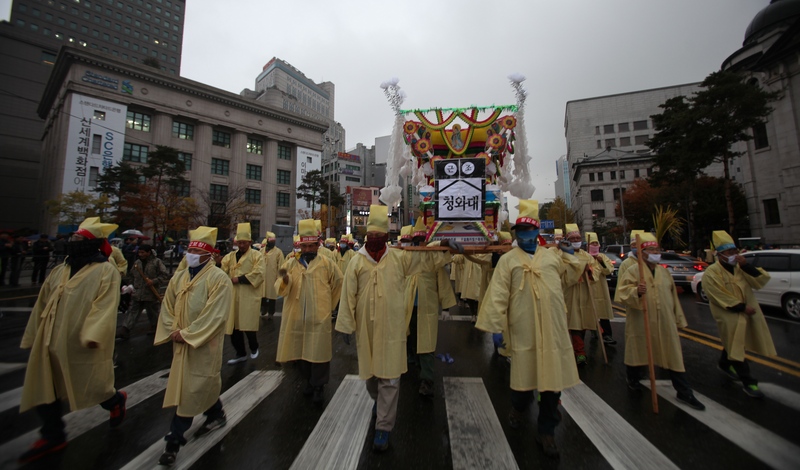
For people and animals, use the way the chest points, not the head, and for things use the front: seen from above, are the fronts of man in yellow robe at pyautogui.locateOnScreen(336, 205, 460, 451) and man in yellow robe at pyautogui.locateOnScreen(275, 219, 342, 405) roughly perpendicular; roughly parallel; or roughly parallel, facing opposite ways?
roughly parallel

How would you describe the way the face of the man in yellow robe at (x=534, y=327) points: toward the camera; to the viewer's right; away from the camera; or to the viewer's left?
toward the camera

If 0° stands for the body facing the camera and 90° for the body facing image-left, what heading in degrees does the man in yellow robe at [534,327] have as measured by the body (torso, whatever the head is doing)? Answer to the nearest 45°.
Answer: approximately 0°

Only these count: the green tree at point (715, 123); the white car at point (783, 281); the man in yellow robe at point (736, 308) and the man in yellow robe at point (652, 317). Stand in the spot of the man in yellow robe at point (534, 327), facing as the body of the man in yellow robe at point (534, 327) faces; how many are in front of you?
0

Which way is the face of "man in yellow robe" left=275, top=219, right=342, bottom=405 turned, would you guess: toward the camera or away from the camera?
toward the camera

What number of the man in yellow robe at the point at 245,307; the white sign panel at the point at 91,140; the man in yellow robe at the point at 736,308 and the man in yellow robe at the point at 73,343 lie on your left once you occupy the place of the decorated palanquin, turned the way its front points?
1

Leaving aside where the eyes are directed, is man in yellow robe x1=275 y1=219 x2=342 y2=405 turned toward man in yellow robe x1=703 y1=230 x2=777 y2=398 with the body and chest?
no

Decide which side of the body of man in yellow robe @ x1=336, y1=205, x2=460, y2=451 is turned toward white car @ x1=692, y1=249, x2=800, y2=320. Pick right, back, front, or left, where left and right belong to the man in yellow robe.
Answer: left

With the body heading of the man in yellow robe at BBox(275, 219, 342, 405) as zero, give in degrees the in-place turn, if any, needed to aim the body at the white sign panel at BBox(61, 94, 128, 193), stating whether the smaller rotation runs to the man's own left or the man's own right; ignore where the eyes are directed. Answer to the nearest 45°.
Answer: approximately 135° to the man's own right

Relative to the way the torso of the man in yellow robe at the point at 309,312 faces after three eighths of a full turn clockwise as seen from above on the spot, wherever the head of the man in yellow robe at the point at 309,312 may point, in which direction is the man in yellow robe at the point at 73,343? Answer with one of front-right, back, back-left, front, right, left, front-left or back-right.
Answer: front-left

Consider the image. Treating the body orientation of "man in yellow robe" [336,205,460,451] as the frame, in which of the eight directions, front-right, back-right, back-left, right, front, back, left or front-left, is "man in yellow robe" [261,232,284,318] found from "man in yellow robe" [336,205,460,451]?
back-right

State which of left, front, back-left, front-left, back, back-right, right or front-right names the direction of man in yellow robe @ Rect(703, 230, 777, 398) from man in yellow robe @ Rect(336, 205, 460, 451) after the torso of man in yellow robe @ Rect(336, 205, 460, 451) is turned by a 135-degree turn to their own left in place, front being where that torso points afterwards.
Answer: front-right

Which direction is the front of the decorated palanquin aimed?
toward the camera

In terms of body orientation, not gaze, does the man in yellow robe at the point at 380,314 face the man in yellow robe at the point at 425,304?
no

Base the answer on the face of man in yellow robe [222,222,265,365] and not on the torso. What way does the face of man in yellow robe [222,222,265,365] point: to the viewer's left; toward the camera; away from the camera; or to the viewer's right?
toward the camera

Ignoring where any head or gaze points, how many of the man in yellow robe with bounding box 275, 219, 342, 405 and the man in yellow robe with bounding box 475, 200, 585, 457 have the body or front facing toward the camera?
2

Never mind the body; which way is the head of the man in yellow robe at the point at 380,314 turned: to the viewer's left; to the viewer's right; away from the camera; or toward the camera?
toward the camera

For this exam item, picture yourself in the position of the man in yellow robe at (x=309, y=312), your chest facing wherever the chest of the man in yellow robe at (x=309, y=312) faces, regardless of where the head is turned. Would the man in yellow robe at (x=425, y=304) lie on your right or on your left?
on your left

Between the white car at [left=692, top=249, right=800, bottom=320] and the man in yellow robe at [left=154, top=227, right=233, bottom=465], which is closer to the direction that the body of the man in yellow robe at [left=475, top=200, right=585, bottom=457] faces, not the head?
the man in yellow robe

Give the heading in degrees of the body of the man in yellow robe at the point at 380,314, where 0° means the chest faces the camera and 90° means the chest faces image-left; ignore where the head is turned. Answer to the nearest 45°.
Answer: approximately 0°
